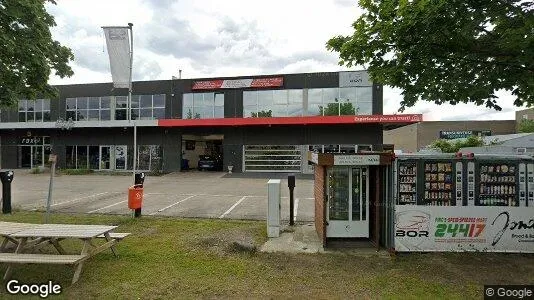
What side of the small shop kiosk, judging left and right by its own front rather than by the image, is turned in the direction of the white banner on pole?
right

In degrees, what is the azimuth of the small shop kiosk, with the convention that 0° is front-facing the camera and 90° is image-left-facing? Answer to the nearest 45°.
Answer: approximately 0°

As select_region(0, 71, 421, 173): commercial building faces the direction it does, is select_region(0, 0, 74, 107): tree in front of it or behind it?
in front

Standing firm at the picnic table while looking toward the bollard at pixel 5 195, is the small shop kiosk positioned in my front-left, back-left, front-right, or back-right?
back-right

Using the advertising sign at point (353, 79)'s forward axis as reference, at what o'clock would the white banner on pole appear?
The white banner on pole is roughly at 1 o'clock from the advertising sign.

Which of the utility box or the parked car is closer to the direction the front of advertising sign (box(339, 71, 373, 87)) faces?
the utility box

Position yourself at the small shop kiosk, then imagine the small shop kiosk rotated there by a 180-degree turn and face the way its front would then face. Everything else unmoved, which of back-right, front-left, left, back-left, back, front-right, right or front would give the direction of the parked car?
front-left

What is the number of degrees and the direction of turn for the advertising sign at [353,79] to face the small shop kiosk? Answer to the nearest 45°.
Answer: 0° — it already faces it

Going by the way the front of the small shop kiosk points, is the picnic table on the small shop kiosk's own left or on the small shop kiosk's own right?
on the small shop kiosk's own right

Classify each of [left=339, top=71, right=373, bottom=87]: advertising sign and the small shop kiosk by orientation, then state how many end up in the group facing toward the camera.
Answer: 2

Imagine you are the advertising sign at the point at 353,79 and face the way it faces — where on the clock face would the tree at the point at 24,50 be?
The tree is roughly at 1 o'clock from the advertising sign.

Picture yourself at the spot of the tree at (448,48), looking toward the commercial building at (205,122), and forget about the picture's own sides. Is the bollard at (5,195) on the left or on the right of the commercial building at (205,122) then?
left

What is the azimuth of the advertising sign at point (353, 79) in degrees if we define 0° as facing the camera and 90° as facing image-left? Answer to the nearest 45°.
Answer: approximately 0°

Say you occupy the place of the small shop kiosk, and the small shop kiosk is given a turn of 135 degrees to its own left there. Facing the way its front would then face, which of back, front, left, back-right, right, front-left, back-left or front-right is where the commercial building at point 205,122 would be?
left
